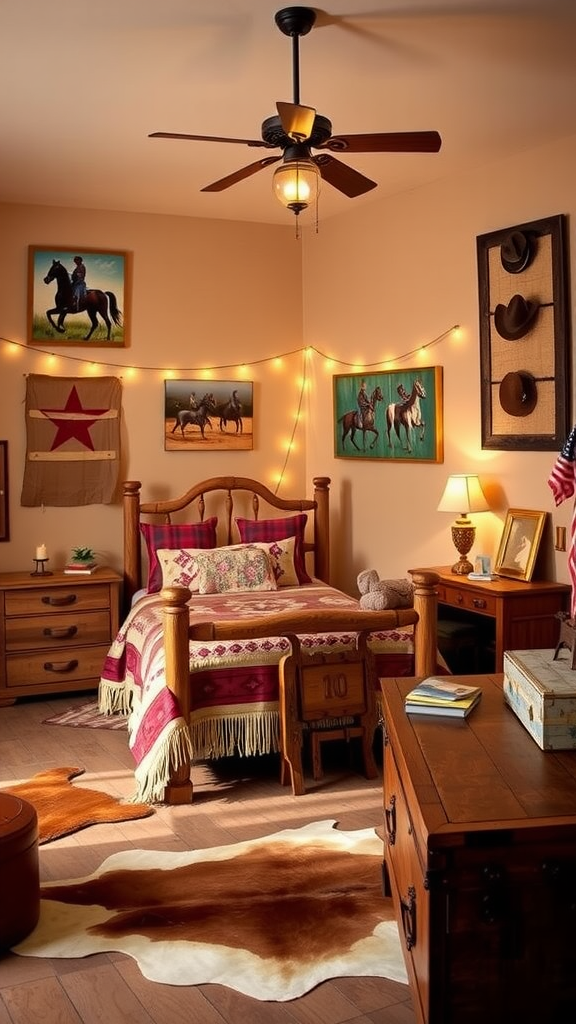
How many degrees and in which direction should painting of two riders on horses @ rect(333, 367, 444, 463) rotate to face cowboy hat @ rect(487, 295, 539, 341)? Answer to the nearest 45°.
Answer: approximately 90° to its left

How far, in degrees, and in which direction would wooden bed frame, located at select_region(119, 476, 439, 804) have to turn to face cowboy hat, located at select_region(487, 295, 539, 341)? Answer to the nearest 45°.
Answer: approximately 135° to its left

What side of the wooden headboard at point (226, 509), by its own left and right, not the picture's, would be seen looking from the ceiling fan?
front

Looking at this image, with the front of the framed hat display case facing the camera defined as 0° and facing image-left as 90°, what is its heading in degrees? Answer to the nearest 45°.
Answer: approximately 45°

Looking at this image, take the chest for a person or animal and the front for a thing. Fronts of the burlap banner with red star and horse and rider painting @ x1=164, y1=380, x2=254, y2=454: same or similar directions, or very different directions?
same or similar directions

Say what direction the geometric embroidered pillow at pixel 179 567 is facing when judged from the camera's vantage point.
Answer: facing the viewer

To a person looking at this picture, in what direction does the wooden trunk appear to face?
facing to the left of the viewer

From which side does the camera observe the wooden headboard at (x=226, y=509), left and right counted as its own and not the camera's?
front

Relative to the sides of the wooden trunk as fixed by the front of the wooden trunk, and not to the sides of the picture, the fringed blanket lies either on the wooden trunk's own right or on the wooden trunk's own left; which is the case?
on the wooden trunk's own right

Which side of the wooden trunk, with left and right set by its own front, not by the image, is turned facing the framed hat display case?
right

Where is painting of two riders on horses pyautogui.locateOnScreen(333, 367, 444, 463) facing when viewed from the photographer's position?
facing the viewer and to the left of the viewer

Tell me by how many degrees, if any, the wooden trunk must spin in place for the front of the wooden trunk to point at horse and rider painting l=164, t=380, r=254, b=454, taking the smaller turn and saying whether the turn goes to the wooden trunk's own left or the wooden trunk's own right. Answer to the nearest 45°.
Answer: approximately 90° to the wooden trunk's own right

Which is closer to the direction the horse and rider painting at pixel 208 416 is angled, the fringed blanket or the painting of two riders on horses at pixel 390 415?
the fringed blanket

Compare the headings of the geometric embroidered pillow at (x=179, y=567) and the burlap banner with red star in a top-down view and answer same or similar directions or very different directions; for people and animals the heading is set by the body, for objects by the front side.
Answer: same or similar directions

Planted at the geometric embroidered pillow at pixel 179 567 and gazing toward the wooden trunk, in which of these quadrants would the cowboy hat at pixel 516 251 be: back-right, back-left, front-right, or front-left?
front-left

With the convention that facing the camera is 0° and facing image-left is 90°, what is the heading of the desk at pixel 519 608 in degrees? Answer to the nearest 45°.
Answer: approximately 45°

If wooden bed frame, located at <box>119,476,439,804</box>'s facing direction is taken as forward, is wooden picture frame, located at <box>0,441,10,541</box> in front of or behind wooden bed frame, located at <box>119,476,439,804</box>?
behind

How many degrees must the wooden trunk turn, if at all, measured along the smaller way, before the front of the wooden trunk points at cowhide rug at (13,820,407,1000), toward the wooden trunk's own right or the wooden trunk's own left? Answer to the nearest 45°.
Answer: approximately 45° to the wooden trunk's own right
